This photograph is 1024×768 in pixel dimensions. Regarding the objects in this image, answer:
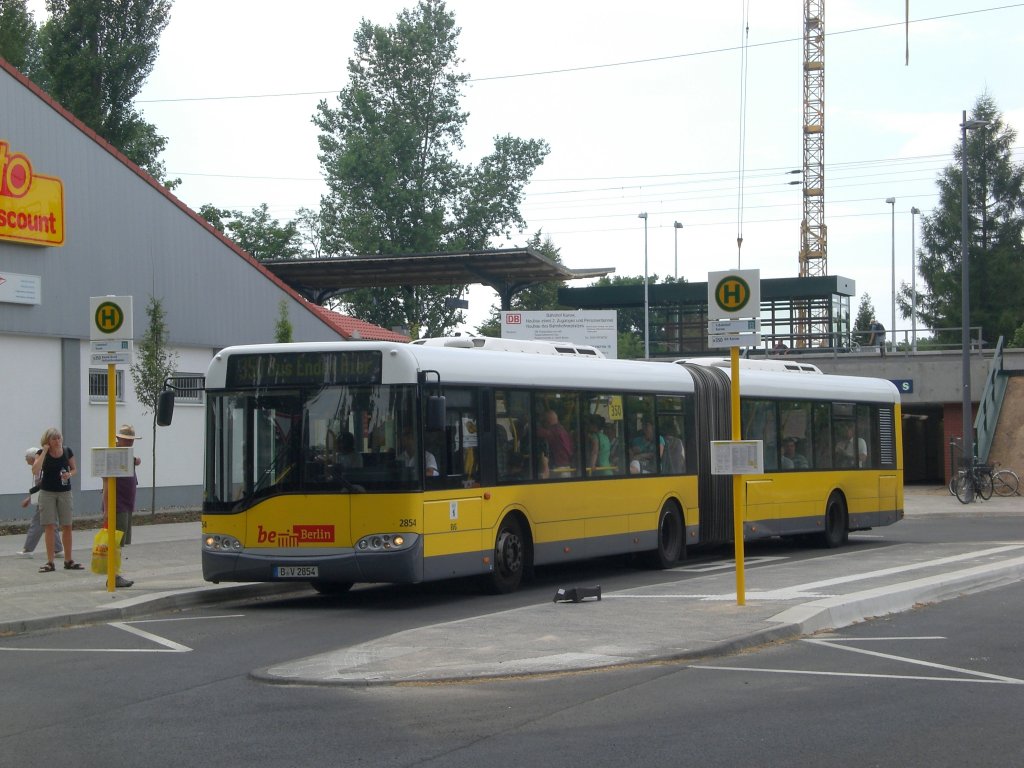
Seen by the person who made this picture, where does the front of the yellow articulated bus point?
facing the viewer and to the left of the viewer

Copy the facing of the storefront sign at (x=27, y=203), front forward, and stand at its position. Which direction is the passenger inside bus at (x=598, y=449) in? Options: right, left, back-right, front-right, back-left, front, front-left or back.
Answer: front

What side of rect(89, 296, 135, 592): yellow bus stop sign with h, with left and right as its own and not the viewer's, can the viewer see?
front

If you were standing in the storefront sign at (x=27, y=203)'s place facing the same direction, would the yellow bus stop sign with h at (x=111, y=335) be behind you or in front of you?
in front

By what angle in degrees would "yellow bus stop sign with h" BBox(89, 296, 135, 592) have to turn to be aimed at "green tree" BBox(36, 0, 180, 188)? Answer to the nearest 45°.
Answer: approximately 180°

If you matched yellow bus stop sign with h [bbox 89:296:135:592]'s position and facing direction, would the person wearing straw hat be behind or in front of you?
behind

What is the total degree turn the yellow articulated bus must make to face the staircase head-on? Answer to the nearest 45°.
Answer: approximately 180°

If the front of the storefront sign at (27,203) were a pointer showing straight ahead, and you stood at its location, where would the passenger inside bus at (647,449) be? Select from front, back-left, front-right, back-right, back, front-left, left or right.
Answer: front

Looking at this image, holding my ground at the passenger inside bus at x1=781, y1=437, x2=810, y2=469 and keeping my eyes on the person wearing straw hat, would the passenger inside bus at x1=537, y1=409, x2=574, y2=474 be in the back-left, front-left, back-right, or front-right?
front-left

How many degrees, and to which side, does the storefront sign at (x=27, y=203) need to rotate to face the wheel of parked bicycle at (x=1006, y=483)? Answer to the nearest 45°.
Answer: approximately 45° to its left

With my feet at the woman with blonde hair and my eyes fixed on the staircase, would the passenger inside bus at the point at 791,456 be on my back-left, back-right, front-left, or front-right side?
front-right

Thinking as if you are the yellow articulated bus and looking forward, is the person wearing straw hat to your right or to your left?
on your right

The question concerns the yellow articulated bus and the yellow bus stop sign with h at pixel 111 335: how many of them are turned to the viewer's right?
0

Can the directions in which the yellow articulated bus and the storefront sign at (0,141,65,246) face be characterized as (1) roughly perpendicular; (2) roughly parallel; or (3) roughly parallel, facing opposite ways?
roughly perpendicular

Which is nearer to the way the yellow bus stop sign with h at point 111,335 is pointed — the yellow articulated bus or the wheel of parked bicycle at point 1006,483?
the yellow articulated bus
